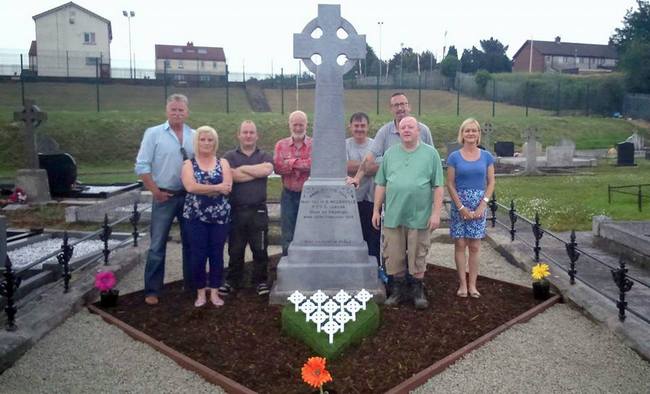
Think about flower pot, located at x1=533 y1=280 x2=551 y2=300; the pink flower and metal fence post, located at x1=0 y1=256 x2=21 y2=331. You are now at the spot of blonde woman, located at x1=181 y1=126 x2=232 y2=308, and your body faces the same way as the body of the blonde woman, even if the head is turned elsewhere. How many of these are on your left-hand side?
1

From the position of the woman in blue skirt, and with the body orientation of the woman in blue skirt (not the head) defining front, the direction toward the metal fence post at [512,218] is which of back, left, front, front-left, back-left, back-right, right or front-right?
back

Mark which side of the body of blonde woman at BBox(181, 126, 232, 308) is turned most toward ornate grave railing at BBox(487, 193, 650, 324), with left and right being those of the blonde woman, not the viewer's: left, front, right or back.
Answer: left

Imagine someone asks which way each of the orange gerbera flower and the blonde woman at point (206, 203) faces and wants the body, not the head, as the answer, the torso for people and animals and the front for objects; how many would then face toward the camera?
2

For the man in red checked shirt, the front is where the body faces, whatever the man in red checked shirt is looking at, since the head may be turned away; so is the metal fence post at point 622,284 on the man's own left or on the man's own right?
on the man's own left

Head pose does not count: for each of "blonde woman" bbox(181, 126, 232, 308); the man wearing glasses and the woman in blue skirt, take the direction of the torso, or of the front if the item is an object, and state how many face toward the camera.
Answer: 3

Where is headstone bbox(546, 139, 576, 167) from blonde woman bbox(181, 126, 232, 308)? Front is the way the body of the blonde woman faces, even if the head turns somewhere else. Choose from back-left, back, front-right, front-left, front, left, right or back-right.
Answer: back-left

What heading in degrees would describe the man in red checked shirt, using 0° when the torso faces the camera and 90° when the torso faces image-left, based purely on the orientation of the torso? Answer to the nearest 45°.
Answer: approximately 0°
